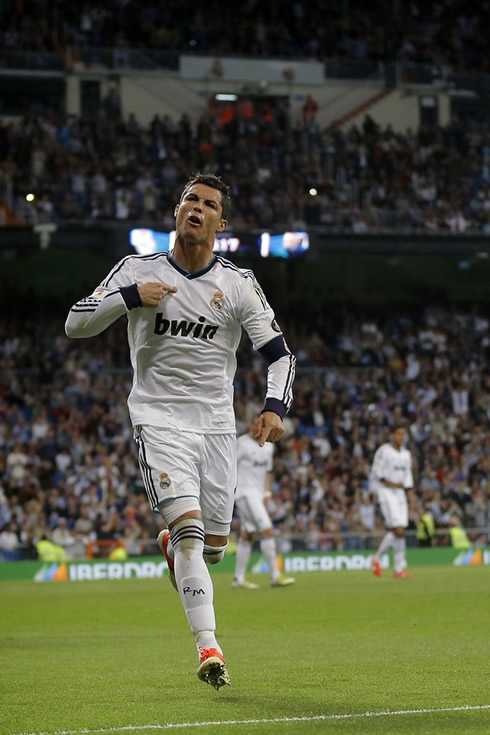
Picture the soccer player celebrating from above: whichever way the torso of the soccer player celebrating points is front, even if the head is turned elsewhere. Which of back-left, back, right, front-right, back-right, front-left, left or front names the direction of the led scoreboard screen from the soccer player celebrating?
back

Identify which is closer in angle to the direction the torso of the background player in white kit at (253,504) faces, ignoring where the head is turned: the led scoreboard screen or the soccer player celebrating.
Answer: the soccer player celebrating

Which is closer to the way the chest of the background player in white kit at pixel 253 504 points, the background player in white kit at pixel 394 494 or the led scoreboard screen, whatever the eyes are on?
the background player in white kit

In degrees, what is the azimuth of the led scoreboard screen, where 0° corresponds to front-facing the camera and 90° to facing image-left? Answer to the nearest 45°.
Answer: approximately 0°

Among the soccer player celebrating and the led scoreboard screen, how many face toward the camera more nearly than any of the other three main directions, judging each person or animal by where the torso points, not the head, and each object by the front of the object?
2

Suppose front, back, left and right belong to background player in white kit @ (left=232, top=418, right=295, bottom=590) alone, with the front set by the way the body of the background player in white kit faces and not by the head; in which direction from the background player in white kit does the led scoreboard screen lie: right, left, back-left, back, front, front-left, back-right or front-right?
back-left

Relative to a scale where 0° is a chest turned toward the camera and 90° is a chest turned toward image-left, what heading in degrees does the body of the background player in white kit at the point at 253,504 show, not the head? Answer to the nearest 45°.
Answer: approximately 315°

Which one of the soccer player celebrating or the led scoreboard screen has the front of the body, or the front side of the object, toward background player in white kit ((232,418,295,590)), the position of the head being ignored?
the led scoreboard screen

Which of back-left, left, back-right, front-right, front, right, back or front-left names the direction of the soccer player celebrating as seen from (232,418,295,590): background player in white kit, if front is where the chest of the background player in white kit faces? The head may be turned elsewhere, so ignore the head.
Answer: front-right

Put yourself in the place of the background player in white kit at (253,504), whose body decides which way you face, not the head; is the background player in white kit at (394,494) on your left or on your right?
on your left

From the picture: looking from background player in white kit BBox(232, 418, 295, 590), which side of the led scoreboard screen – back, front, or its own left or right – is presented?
front
